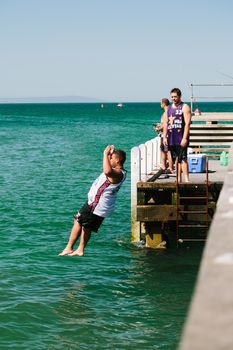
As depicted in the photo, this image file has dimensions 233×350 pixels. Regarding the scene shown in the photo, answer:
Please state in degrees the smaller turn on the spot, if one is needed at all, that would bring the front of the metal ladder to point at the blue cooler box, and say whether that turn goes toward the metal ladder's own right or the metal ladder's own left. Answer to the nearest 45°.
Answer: approximately 180°

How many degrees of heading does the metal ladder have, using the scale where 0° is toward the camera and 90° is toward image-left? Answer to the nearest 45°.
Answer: approximately 0°
